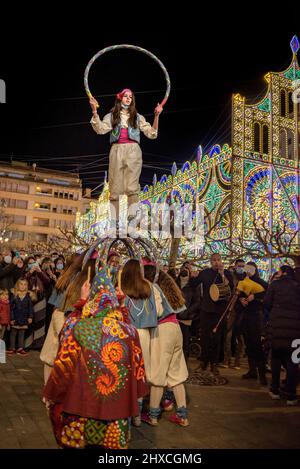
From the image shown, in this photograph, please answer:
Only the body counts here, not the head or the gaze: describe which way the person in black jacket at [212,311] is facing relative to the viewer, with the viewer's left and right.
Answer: facing the viewer

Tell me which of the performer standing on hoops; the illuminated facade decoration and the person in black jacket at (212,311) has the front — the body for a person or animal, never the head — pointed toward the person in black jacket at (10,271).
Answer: the illuminated facade decoration

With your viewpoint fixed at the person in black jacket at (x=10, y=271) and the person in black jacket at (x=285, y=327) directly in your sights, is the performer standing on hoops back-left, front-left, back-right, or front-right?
front-right

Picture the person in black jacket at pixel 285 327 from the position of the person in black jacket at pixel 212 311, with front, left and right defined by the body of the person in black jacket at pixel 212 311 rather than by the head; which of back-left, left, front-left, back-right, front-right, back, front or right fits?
front-left

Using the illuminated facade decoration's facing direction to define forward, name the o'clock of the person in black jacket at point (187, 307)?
The person in black jacket is roughly at 11 o'clock from the illuminated facade decoration.

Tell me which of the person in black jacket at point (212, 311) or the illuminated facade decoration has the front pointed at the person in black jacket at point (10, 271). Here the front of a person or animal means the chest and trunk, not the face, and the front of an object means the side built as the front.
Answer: the illuminated facade decoration

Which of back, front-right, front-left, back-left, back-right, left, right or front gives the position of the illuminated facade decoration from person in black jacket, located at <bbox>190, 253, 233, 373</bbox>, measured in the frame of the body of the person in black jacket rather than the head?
back

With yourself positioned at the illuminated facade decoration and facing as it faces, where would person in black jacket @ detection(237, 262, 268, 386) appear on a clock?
The person in black jacket is roughly at 11 o'clock from the illuminated facade decoration.

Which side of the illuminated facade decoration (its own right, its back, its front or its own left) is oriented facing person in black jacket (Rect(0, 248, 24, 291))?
front

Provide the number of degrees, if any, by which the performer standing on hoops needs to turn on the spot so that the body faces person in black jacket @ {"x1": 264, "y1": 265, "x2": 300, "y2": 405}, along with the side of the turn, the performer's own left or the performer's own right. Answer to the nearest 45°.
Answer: approximately 90° to the performer's own left

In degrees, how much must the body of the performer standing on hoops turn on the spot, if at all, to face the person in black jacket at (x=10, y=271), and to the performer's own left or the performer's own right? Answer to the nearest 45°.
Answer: approximately 135° to the performer's own right

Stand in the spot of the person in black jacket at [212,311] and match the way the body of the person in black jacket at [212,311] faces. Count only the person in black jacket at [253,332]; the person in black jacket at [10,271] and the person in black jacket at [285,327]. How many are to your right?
1

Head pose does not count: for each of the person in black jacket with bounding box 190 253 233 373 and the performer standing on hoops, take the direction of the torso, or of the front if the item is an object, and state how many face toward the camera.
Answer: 2

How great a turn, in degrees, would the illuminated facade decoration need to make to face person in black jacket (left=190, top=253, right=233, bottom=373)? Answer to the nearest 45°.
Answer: approximately 45° to its left

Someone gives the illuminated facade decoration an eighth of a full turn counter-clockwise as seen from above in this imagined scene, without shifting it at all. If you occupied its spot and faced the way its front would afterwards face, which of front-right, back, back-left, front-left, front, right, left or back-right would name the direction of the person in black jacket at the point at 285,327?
front

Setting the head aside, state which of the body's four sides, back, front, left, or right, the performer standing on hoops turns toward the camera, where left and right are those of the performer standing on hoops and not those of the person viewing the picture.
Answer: front

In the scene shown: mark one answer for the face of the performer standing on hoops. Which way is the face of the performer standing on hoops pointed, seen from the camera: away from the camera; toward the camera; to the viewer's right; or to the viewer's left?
toward the camera

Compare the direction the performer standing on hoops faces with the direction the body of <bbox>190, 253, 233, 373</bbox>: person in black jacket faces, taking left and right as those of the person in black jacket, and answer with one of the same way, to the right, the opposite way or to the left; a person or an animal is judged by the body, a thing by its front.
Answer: the same way

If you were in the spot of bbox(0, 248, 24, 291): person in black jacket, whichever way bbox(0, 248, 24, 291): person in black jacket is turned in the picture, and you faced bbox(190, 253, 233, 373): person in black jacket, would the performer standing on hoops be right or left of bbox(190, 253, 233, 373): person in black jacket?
right

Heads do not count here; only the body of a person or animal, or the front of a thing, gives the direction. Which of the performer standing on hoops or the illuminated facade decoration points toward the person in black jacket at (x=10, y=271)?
the illuminated facade decoration
